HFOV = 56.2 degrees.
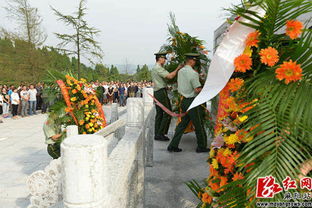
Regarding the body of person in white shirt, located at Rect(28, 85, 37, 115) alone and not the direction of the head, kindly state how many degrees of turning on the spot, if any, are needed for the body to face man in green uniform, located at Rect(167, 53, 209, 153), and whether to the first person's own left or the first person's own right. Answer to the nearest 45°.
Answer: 0° — they already face them

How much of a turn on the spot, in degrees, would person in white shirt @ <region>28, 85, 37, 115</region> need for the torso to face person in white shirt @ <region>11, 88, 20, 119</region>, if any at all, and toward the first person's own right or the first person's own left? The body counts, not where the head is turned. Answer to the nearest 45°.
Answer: approximately 45° to the first person's own right

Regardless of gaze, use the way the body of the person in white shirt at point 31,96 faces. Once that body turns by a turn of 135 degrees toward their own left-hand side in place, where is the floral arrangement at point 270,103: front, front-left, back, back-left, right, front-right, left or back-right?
back-right

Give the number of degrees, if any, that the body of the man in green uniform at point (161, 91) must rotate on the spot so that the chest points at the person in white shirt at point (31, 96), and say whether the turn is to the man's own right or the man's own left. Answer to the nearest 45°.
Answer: approximately 135° to the man's own left

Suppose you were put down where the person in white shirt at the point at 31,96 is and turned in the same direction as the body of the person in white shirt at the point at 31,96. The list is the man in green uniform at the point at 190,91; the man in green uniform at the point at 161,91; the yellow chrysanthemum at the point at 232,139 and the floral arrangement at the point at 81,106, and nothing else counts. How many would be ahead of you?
4

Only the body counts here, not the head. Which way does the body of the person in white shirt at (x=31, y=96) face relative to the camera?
toward the camera

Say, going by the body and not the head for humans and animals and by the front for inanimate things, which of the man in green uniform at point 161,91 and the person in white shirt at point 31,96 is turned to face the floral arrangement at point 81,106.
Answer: the person in white shirt

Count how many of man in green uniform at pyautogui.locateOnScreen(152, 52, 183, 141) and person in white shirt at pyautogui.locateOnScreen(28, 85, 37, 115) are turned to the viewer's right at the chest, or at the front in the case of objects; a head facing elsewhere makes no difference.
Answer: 1

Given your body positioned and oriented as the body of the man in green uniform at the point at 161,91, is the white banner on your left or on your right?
on your right

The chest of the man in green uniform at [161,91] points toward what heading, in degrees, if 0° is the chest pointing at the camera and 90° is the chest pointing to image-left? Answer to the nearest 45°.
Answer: approximately 270°

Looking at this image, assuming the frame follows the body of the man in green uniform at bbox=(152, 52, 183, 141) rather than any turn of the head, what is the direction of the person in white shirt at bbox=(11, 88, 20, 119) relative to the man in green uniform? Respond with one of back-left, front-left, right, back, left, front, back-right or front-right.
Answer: back-left
